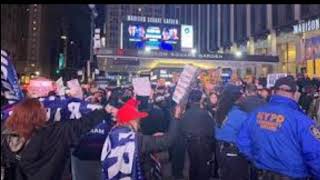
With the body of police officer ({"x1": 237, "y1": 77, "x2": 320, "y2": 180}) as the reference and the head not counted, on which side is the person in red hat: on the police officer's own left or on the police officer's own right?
on the police officer's own left

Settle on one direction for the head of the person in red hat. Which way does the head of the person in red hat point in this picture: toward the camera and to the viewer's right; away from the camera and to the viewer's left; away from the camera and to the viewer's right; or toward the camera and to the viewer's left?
away from the camera and to the viewer's right

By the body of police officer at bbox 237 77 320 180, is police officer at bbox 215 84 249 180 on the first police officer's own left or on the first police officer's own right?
on the first police officer's own left
